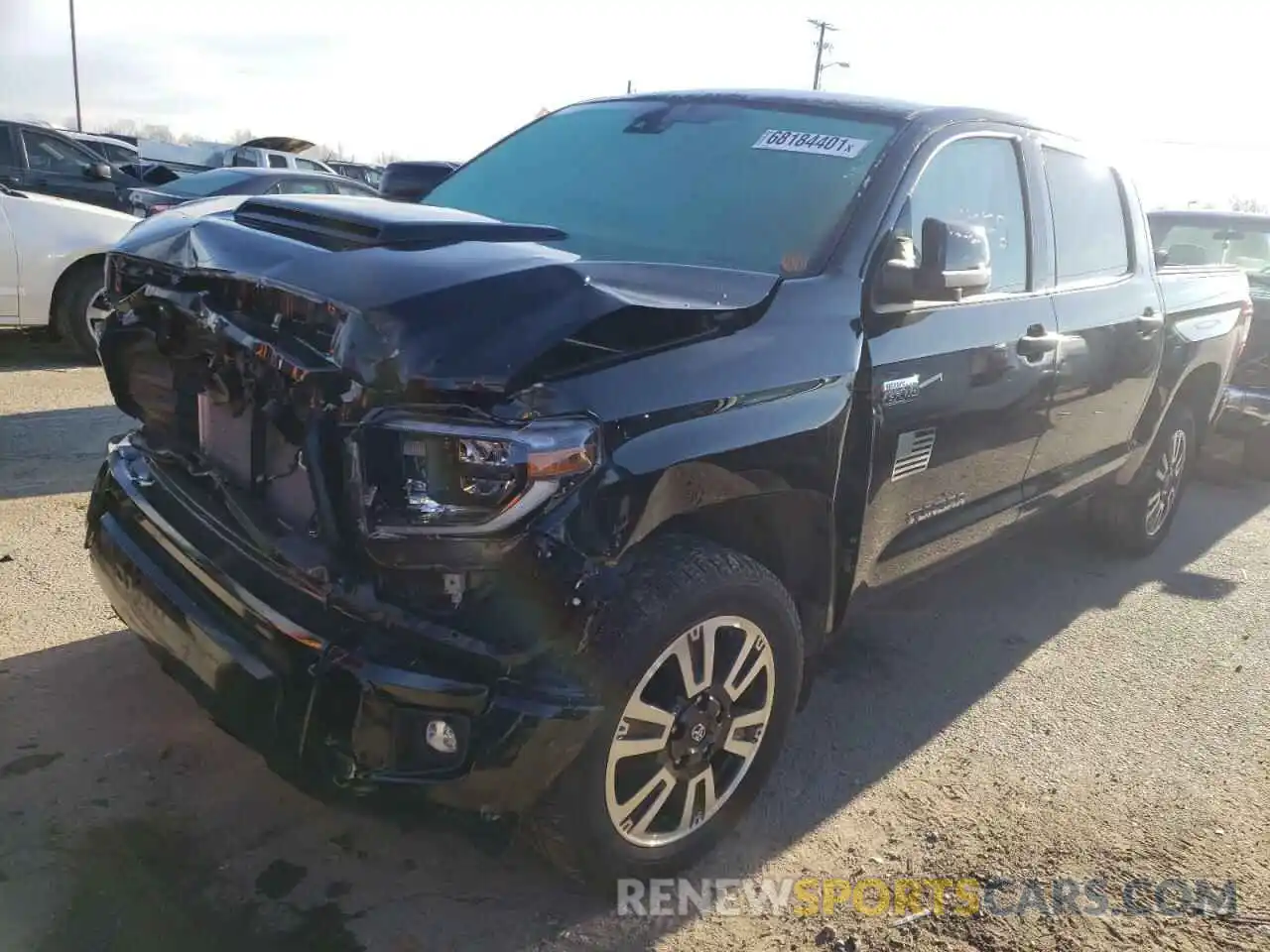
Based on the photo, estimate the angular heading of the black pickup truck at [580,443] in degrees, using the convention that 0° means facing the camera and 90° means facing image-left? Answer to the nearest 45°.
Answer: approximately 45°

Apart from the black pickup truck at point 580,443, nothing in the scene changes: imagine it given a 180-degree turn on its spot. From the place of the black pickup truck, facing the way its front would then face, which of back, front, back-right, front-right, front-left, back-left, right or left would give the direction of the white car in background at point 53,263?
left
